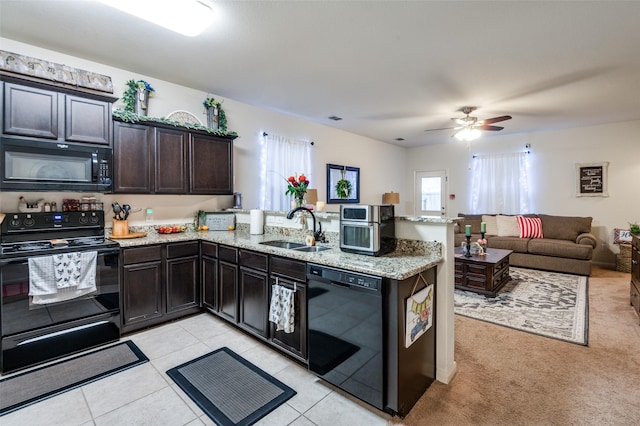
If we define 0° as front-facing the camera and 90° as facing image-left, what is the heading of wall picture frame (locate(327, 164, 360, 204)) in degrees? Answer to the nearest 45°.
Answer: approximately 315°

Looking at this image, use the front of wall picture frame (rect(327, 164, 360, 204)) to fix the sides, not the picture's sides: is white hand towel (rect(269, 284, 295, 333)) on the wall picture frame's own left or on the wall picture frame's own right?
on the wall picture frame's own right

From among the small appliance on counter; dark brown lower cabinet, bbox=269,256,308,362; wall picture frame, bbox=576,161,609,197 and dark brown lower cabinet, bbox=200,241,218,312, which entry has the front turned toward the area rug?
the wall picture frame

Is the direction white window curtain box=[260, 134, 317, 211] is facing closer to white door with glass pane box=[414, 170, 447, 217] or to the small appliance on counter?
the small appliance on counter

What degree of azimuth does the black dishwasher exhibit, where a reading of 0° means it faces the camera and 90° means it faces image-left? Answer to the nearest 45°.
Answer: approximately 45°

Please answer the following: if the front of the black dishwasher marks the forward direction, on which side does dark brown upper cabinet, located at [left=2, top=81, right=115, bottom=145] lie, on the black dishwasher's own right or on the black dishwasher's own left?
on the black dishwasher's own right

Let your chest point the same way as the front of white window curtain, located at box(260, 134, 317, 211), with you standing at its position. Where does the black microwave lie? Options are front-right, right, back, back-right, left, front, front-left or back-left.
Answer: right

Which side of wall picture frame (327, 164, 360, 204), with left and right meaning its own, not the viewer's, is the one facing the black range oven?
right

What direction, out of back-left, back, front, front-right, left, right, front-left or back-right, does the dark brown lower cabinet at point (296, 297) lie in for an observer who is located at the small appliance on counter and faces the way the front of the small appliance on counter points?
front-right
